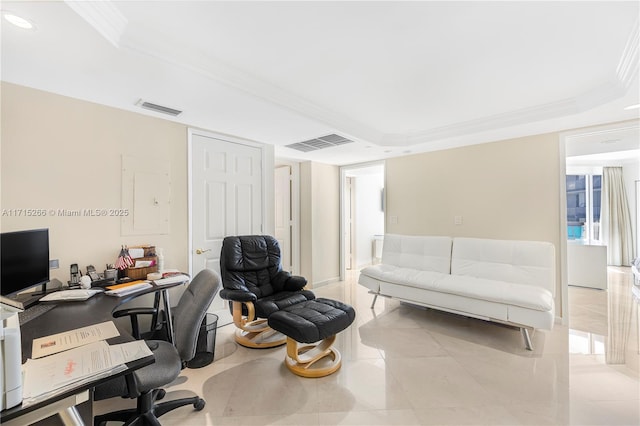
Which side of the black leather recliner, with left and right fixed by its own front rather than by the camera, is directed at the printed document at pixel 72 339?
right

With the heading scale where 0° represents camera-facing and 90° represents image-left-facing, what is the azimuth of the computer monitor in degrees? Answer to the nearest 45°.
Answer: approximately 315°

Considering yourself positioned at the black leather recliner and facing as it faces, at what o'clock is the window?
The window is roughly at 10 o'clock from the black leather recliner.

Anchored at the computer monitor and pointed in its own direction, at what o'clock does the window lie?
The window is roughly at 11 o'clock from the computer monitor.

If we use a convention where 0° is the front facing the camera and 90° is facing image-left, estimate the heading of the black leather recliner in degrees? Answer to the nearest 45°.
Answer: approximately 315°
